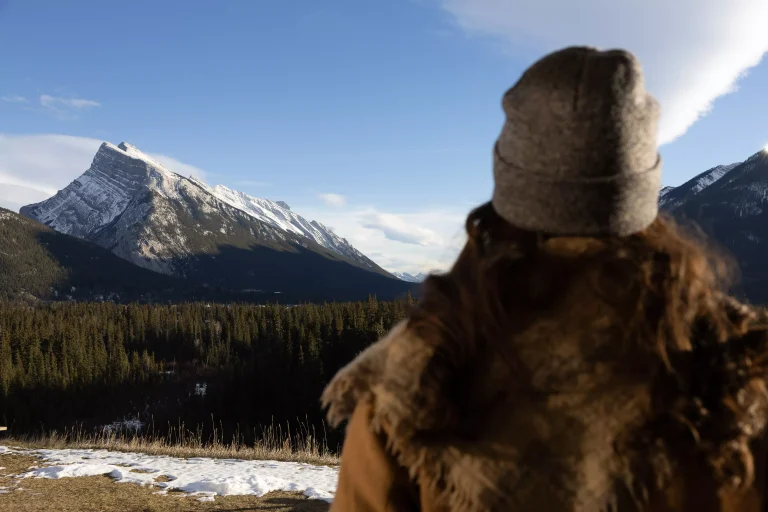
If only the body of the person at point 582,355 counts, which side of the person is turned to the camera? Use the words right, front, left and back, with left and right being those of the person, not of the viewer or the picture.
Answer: back
